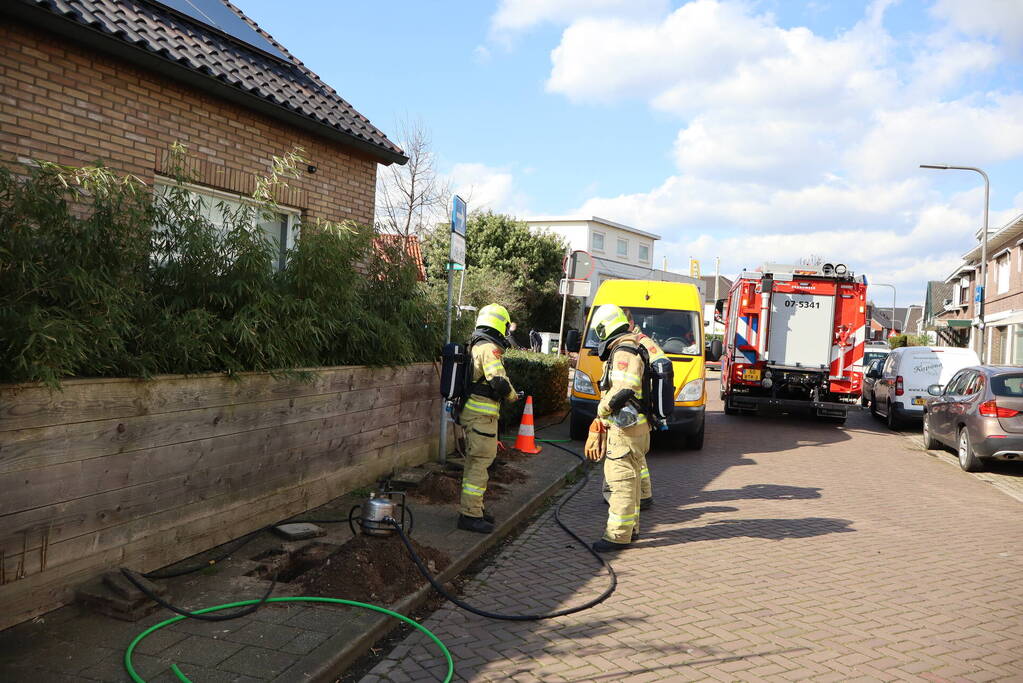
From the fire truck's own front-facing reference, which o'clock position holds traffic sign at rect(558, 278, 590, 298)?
The traffic sign is roughly at 8 o'clock from the fire truck.

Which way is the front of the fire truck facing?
away from the camera

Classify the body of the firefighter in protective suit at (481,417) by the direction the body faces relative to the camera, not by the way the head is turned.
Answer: to the viewer's right

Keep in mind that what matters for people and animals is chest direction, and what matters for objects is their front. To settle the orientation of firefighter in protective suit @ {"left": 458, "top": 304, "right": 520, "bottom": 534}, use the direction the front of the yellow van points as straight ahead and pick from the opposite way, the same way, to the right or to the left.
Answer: to the left

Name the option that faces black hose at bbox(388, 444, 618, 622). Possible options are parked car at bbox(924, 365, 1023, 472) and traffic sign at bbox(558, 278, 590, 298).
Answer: the traffic sign

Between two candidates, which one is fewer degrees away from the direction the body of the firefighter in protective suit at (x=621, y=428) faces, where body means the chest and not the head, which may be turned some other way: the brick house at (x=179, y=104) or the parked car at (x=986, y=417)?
the brick house

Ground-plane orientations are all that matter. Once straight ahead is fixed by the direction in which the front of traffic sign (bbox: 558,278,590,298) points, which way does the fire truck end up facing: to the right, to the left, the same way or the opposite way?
the opposite way

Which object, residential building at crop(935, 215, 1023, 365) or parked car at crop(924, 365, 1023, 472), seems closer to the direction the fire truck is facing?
the residential building

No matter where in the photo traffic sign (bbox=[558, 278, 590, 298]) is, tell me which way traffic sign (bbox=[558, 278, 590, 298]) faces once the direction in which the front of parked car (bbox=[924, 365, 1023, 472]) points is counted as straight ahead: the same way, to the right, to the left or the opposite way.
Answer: the same way
